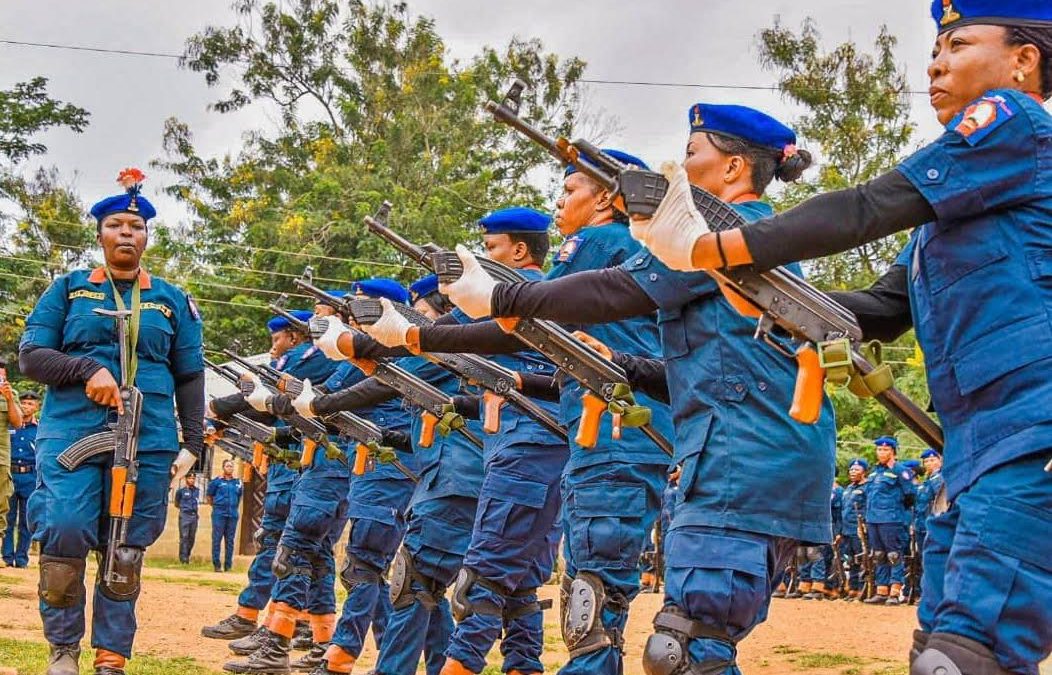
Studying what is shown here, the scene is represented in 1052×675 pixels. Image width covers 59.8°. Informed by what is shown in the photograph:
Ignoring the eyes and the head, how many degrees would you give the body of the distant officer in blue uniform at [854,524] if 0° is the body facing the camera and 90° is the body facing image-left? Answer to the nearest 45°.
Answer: approximately 45°

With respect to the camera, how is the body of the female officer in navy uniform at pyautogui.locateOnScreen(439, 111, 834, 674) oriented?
to the viewer's left

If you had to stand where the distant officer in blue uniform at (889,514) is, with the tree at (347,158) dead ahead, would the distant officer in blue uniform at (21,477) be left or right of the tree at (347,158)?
left

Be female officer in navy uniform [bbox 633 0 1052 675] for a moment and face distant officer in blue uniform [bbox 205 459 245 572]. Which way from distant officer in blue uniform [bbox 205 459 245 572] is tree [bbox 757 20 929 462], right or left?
right

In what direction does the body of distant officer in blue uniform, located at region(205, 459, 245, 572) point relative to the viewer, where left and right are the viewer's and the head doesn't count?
facing the viewer

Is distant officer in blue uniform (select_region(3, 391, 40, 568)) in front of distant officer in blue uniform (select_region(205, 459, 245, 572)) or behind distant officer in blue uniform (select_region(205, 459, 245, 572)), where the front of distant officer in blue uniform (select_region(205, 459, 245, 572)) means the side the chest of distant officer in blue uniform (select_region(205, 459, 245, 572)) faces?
in front
